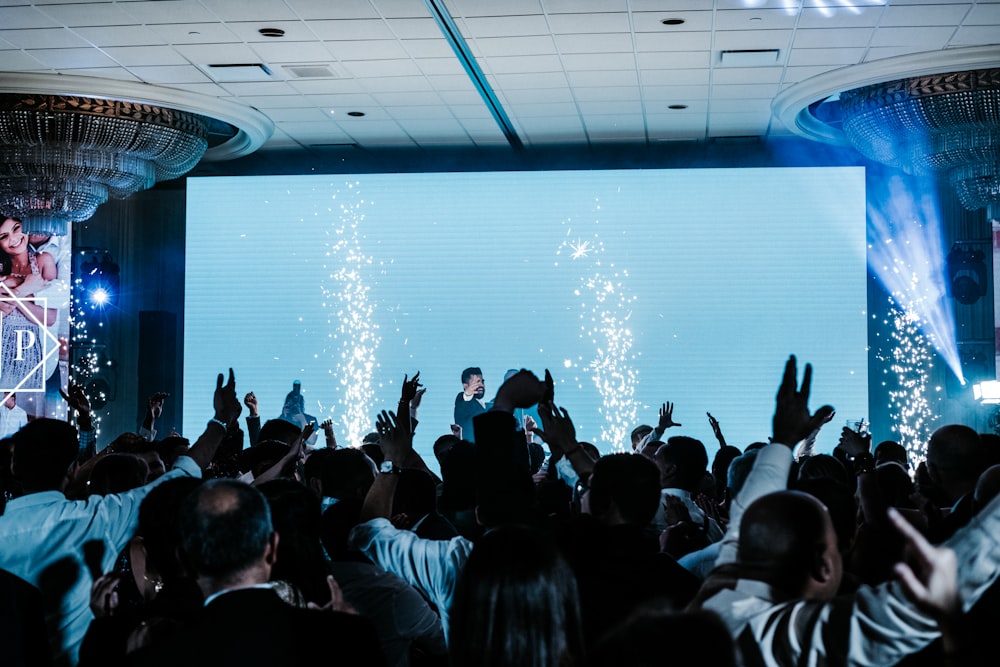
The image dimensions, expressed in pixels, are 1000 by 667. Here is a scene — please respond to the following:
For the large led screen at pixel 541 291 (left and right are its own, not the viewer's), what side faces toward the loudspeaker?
right

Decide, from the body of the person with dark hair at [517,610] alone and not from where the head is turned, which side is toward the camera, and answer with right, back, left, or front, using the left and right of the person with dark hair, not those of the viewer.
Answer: back

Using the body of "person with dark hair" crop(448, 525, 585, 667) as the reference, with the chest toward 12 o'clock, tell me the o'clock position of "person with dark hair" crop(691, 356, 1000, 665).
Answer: "person with dark hair" crop(691, 356, 1000, 665) is roughly at 3 o'clock from "person with dark hair" crop(448, 525, 585, 667).

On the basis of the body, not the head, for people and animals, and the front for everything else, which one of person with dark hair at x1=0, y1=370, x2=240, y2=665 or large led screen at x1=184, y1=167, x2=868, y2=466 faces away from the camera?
the person with dark hair

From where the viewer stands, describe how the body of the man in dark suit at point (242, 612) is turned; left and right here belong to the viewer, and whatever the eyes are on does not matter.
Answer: facing away from the viewer

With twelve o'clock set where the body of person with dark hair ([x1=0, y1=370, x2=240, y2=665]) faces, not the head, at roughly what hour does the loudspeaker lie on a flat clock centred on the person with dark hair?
The loudspeaker is roughly at 12 o'clock from the person with dark hair.

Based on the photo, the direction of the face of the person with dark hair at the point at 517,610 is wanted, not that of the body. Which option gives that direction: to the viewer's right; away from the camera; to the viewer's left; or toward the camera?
away from the camera

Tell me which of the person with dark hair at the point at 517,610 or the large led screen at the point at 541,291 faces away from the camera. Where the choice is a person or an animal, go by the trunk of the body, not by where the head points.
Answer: the person with dark hair

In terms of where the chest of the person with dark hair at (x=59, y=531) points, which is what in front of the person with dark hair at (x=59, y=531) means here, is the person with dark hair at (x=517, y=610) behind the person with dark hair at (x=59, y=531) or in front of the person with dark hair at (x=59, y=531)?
behind

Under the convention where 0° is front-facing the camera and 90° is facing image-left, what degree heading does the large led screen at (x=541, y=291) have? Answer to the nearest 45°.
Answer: approximately 0°

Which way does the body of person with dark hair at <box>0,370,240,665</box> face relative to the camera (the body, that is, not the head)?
away from the camera

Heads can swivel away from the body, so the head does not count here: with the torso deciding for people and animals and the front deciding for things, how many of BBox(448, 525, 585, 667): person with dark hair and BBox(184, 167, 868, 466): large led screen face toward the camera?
1
